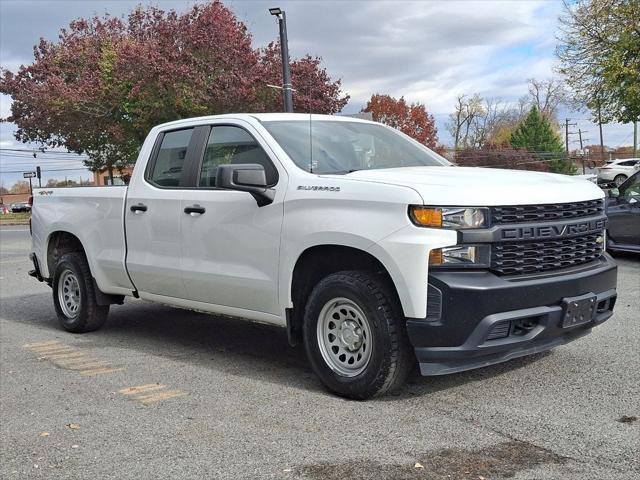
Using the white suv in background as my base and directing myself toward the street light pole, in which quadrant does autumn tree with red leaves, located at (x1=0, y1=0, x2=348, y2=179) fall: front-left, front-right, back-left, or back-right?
front-right

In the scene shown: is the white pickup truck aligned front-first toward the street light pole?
no

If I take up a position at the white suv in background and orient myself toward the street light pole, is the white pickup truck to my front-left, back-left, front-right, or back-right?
front-left

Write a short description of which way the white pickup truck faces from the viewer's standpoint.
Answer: facing the viewer and to the right of the viewer

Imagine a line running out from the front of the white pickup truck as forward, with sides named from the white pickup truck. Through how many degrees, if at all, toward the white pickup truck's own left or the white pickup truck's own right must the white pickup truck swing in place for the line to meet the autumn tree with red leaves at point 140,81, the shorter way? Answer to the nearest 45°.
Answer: approximately 135° to the white pickup truck's own left

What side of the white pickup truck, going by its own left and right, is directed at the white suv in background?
left
